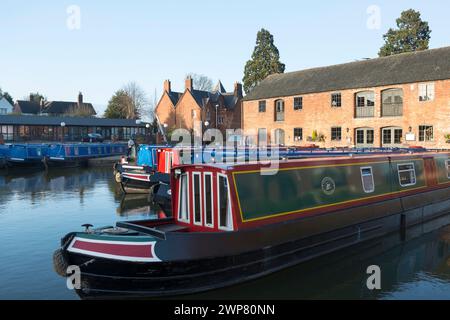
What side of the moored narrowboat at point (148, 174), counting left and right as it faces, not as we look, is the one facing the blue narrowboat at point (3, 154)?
right

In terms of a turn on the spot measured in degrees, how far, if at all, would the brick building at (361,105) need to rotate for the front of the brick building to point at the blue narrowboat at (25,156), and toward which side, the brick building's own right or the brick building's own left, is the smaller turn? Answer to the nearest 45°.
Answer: approximately 45° to the brick building's own right

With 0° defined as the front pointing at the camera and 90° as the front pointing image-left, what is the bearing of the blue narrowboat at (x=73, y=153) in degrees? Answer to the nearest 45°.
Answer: approximately 45°
